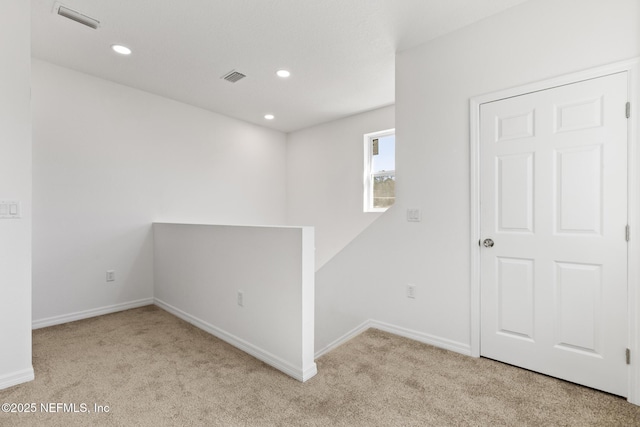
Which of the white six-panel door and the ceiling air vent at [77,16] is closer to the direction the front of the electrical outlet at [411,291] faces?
the ceiling air vent

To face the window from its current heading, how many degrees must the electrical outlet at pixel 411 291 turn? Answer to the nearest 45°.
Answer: approximately 135° to its right

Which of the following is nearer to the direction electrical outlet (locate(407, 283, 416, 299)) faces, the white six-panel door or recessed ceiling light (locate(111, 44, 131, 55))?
the recessed ceiling light

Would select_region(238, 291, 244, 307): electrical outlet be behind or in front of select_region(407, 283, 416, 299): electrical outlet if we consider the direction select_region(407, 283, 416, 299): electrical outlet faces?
in front

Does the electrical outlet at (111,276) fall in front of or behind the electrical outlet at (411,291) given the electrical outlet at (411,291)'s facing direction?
in front

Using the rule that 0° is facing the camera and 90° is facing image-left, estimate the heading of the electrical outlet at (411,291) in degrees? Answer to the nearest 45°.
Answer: approximately 45°

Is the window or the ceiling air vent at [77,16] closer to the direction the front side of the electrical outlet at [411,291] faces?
the ceiling air vent

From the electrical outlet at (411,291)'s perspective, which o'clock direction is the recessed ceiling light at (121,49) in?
The recessed ceiling light is roughly at 1 o'clock from the electrical outlet.

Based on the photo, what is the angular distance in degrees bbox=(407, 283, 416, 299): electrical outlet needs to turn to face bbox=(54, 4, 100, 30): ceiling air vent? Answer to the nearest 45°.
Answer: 0° — it already faces it
